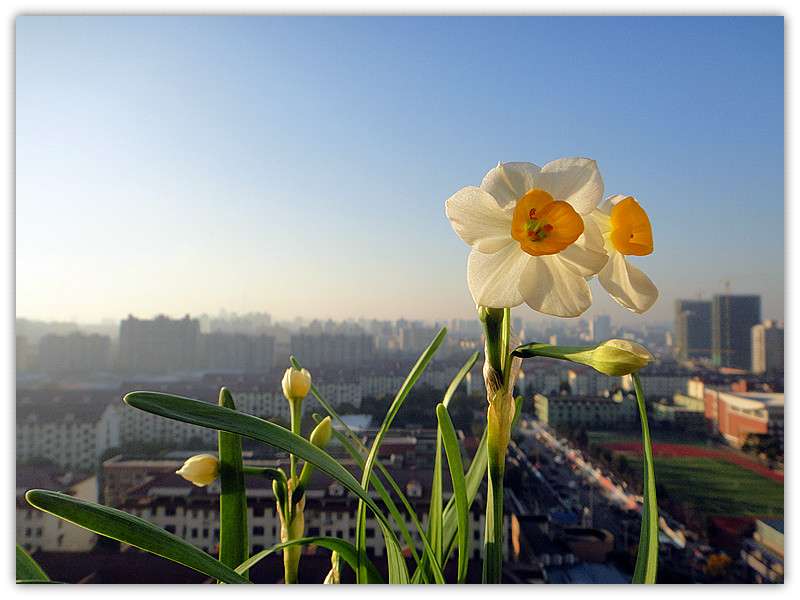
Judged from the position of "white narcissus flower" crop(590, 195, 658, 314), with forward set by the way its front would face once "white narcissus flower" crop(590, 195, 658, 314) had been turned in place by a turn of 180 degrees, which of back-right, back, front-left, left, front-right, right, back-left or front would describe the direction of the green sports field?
front-right

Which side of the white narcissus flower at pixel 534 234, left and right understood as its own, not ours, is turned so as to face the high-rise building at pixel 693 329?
back

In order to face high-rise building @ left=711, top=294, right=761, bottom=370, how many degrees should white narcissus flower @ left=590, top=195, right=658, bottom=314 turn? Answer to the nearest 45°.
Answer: approximately 135° to its left

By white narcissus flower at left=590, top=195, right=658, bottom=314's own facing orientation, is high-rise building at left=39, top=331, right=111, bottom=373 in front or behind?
behind

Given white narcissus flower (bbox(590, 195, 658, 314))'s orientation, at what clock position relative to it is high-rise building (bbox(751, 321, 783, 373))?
The high-rise building is roughly at 8 o'clock from the white narcissus flower.

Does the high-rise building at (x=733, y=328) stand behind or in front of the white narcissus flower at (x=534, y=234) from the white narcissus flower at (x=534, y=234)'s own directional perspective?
behind

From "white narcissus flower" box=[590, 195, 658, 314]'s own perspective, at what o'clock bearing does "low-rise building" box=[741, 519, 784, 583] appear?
The low-rise building is roughly at 8 o'clock from the white narcissus flower.

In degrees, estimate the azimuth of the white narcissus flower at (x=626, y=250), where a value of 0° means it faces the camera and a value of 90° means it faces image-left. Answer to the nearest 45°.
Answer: approximately 315°

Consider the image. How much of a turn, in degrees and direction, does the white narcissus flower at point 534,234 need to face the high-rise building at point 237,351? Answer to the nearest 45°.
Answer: approximately 135° to its right

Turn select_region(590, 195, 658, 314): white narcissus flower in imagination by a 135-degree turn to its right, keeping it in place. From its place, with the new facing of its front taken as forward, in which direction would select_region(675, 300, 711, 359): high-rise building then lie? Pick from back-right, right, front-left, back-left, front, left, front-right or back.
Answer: right
